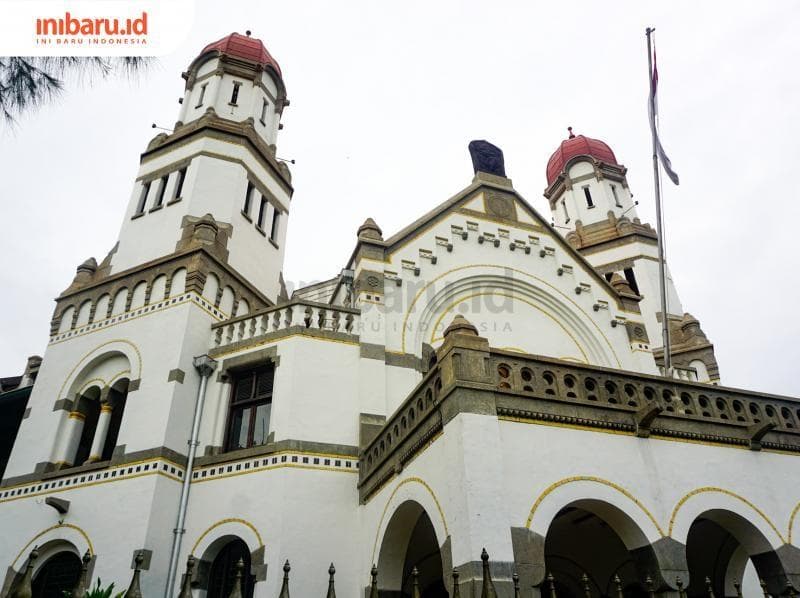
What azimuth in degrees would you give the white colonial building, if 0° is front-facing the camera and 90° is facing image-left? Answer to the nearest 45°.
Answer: approximately 315°
